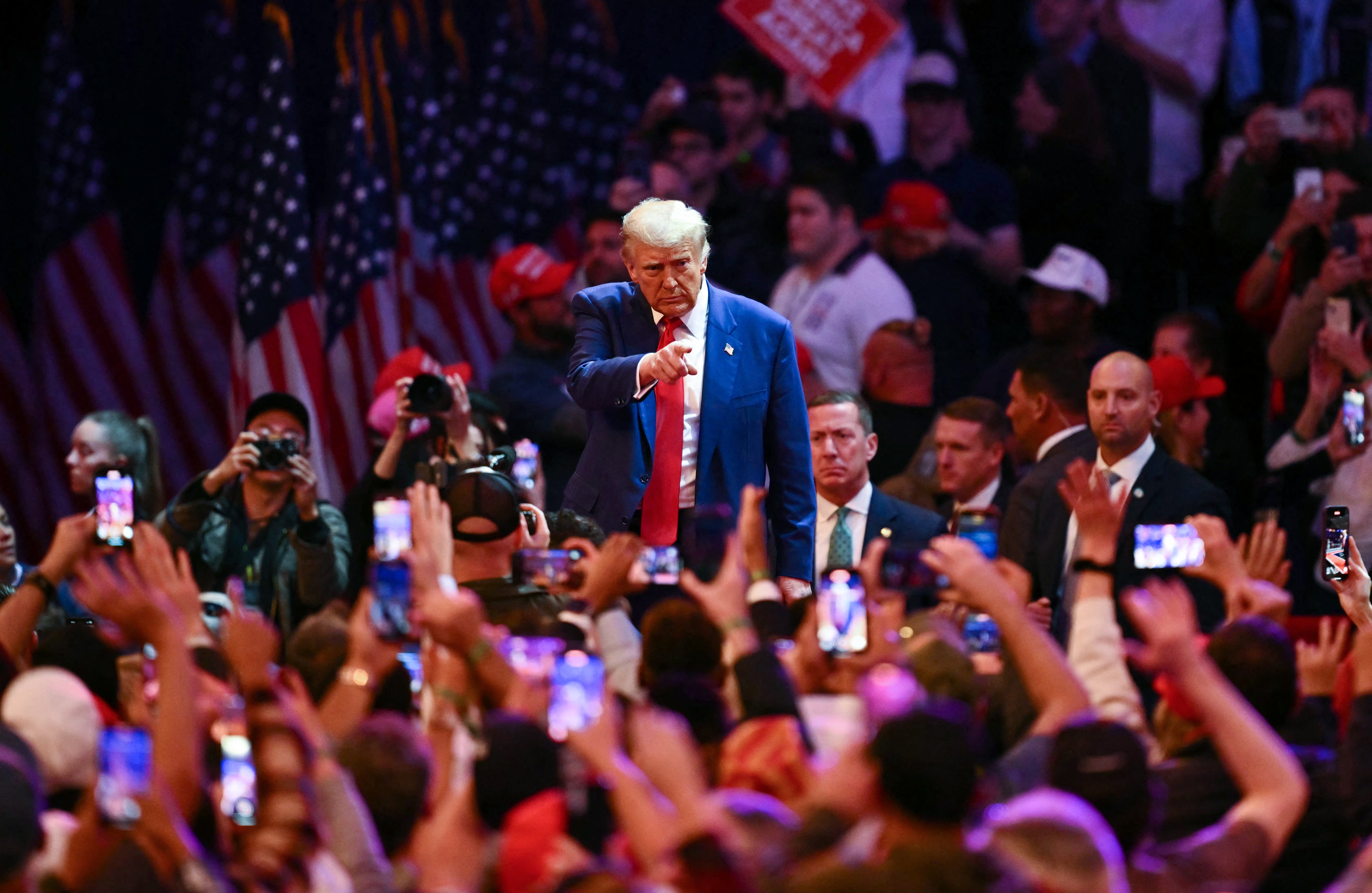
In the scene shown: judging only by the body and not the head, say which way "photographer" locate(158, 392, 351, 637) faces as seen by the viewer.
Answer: toward the camera

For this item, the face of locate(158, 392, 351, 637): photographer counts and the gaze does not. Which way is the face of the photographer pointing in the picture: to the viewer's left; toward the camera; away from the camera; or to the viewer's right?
toward the camera

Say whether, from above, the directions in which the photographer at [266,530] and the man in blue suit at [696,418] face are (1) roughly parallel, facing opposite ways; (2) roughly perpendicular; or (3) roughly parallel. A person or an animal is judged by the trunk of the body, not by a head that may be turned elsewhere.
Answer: roughly parallel

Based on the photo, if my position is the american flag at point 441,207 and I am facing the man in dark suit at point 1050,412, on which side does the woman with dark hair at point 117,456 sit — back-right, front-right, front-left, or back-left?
front-right

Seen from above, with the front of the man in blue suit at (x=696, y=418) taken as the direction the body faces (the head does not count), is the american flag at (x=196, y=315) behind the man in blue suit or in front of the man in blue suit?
behind

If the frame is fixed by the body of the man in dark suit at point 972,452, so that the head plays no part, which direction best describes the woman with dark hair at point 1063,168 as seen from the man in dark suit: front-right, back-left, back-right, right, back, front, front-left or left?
back-right

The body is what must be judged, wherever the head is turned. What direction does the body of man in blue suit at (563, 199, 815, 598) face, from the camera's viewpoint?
toward the camera

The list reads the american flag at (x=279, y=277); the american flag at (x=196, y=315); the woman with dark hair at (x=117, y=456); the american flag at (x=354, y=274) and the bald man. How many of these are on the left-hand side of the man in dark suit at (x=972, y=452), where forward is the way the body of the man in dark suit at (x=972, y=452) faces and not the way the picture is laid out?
1

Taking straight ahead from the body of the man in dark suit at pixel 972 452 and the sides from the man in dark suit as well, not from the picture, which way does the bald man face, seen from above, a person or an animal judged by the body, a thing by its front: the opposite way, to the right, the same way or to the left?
the same way

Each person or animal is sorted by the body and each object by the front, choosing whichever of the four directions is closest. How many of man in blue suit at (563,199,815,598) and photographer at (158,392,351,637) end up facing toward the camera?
2

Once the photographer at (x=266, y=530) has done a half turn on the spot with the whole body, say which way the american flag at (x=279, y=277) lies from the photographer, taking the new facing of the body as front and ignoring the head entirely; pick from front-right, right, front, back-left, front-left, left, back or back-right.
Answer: front

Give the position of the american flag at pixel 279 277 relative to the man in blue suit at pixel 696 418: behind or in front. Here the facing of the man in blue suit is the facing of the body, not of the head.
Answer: behind
